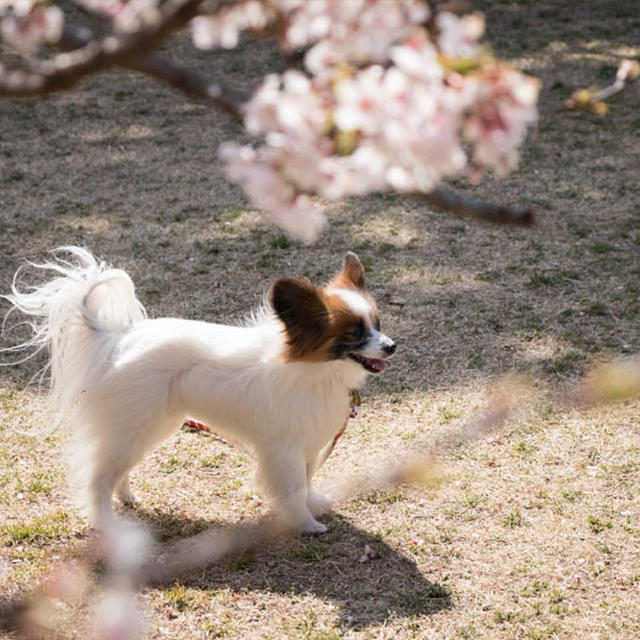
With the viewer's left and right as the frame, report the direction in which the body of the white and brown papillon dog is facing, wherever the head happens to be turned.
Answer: facing to the right of the viewer
